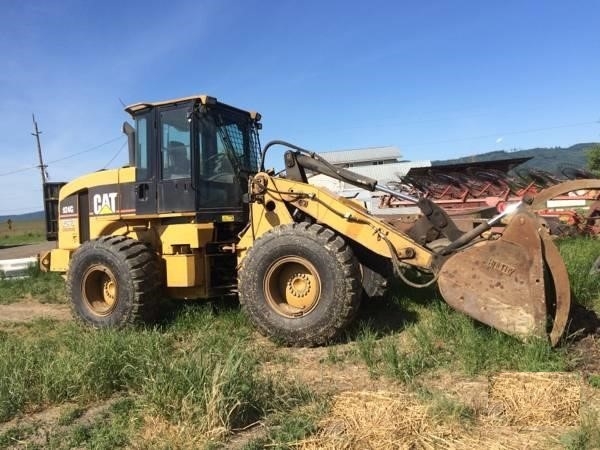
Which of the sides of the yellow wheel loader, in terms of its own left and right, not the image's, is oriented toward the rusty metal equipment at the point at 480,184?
left

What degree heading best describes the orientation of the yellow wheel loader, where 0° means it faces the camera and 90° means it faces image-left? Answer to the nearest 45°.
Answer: approximately 315°

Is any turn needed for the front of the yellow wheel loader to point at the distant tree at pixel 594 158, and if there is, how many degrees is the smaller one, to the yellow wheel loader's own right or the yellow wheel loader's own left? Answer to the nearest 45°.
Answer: approximately 90° to the yellow wheel loader's own left
